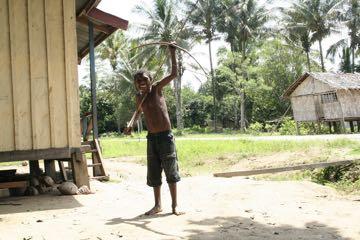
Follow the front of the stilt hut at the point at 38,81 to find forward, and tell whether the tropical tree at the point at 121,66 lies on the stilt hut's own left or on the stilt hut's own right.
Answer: on the stilt hut's own left

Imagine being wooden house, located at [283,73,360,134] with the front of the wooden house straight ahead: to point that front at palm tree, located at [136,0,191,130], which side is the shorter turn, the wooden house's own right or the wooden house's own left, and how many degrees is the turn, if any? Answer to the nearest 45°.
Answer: approximately 45° to the wooden house's own right

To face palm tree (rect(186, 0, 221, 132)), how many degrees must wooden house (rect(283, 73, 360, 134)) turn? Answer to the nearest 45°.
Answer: approximately 90° to its right

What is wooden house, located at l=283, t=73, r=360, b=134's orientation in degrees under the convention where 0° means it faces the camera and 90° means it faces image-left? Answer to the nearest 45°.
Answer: approximately 45°

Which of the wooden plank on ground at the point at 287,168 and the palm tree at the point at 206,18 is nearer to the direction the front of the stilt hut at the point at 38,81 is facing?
the wooden plank on ground
